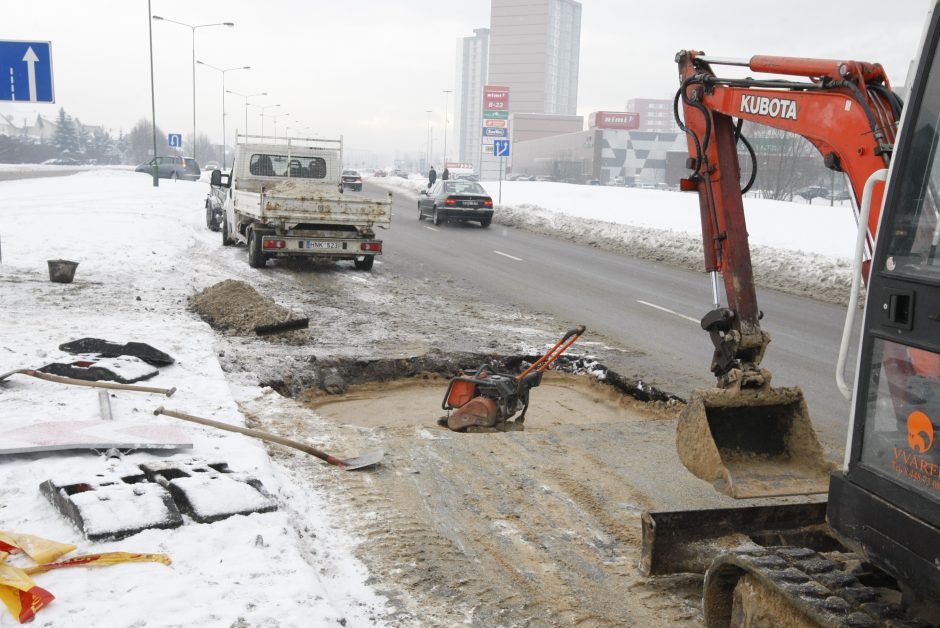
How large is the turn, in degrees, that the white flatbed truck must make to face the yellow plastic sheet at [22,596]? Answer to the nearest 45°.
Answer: approximately 180°

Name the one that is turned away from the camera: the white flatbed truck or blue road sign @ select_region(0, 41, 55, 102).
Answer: the white flatbed truck

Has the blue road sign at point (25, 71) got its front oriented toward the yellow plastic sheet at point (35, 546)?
yes

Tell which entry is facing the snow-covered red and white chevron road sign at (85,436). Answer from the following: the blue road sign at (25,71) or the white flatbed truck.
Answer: the blue road sign

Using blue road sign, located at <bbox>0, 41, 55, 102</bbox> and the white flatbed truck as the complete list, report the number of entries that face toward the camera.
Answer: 1

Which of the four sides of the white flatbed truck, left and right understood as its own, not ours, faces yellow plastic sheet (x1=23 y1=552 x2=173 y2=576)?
back

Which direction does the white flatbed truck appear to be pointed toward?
away from the camera

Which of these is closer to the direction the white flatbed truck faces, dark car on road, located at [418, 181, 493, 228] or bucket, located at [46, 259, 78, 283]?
the dark car on road

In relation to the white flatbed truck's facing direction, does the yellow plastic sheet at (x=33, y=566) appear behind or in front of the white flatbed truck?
behind

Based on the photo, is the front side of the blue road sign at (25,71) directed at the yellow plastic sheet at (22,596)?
yes

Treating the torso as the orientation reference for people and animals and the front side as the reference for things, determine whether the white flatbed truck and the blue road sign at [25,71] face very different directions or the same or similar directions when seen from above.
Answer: very different directions

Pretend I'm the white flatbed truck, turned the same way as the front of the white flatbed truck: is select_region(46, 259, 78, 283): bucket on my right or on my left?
on my left

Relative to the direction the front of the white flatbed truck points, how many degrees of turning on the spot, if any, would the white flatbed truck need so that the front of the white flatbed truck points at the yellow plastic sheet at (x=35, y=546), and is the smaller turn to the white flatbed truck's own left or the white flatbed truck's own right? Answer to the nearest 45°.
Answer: approximately 180°
